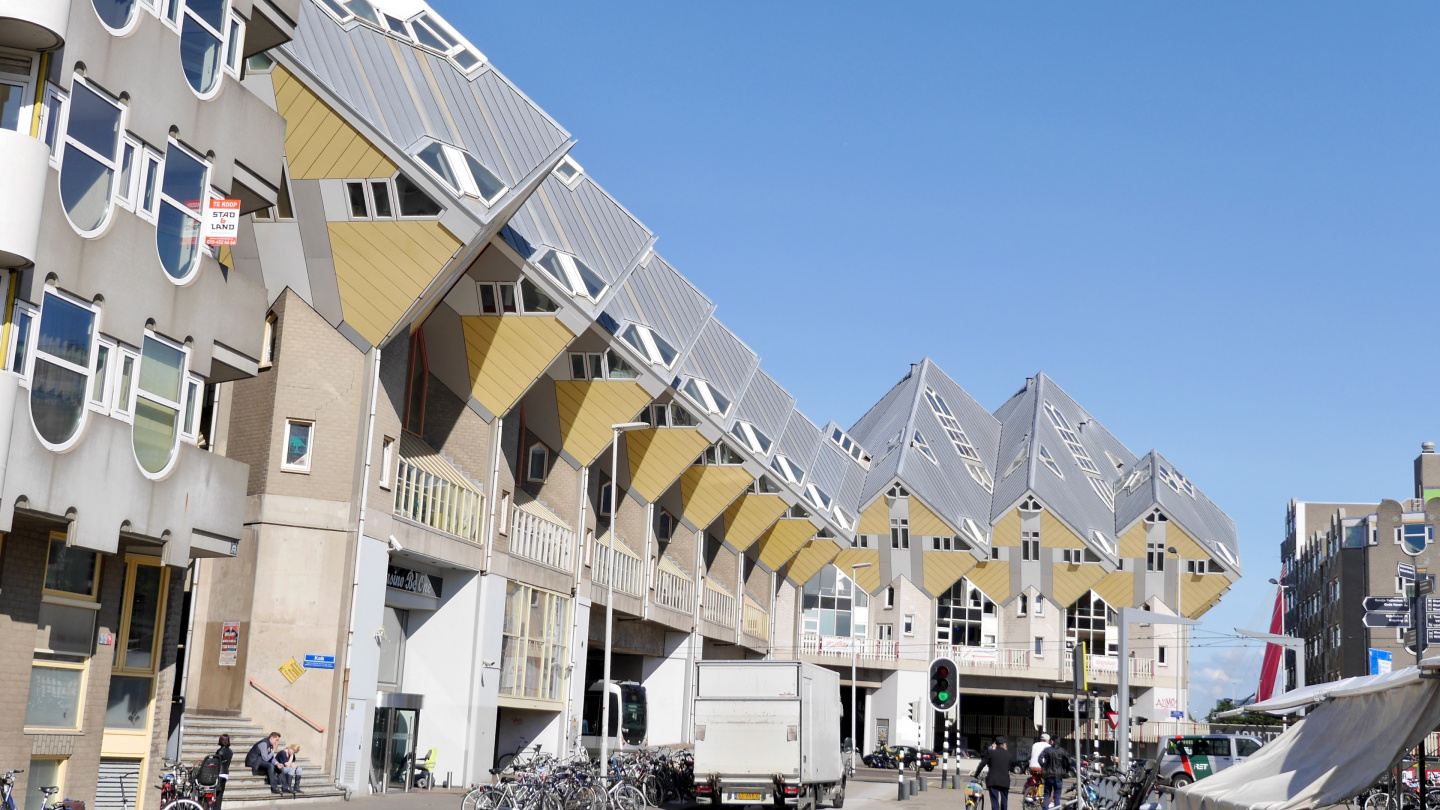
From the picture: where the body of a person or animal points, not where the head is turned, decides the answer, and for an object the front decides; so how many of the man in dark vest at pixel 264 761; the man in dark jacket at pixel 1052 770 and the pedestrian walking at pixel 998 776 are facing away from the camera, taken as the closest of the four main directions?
2

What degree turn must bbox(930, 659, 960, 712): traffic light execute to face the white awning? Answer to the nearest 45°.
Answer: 0° — it already faces it

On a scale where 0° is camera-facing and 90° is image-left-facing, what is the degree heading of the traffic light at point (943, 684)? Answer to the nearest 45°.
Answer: approximately 0°

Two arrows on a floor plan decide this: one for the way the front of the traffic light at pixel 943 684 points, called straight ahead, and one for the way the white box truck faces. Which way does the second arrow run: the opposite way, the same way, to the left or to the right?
the opposite way

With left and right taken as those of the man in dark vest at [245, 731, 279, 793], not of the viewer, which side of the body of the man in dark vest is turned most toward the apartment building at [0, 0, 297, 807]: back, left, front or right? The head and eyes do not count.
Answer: right

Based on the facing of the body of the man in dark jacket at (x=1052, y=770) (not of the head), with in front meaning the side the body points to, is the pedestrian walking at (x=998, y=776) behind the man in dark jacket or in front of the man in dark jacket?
behind

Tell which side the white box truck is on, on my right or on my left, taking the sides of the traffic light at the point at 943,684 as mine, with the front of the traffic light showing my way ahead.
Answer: on my right
